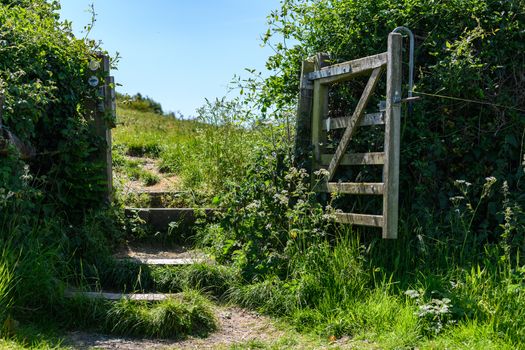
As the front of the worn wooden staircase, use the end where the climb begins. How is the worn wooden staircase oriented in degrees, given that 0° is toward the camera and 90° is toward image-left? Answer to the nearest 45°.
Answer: approximately 0°

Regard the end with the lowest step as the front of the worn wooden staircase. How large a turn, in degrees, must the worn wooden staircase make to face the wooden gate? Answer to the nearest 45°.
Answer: approximately 45° to its left

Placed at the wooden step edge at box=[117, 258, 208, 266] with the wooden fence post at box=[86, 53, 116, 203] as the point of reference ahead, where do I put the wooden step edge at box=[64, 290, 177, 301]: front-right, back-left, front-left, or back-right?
back-left

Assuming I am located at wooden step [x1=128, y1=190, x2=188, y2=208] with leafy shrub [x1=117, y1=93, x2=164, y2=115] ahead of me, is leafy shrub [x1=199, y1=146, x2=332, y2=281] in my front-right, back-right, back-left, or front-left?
back-right

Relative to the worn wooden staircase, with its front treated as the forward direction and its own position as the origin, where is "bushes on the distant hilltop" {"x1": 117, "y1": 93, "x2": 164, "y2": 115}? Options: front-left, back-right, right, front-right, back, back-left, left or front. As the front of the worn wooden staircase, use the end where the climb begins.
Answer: back

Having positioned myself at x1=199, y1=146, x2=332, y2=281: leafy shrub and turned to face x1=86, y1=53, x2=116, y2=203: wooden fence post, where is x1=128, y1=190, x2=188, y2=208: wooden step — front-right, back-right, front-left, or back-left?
front-right

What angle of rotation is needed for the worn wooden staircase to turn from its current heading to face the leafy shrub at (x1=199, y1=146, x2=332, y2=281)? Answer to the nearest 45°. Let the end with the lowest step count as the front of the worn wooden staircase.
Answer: approximately 45° to its left
